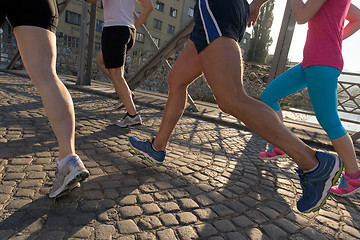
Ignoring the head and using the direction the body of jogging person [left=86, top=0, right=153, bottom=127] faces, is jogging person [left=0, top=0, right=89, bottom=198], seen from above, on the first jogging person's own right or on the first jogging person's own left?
on the first jogging person's own left

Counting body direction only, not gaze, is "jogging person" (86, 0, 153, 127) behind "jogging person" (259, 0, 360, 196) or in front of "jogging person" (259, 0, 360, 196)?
in front
